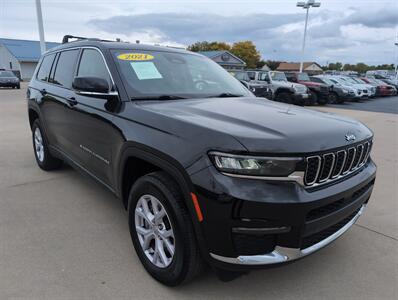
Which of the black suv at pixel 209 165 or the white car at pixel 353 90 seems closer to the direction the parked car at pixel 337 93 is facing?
the black suv

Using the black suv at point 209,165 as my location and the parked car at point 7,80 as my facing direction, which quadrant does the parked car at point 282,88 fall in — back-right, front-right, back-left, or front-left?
front-right

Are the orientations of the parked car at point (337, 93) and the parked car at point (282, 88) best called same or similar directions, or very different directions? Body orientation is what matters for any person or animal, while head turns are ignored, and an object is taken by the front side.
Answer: same or similar directions

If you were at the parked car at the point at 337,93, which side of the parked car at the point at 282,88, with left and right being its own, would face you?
left

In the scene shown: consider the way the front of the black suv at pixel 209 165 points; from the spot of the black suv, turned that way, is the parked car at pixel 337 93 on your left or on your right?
on your left

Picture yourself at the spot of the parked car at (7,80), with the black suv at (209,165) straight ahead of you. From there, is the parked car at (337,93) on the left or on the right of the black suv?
left

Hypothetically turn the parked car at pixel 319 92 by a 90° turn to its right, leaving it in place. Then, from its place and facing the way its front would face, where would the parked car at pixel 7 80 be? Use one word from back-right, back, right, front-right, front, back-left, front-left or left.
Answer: front-right

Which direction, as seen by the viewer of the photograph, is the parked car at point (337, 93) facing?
facing the viewer and to the right of the viewer

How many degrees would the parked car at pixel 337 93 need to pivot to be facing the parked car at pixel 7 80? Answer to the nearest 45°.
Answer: approximately 135° to its right

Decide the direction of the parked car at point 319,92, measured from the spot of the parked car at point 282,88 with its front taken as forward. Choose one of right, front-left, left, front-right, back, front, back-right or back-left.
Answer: left

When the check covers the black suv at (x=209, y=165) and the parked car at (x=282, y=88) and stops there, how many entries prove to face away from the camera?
0

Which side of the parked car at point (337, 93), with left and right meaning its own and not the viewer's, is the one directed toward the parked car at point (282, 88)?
right

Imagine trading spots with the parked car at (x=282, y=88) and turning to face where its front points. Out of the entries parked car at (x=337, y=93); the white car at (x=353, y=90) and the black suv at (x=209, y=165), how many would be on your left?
2

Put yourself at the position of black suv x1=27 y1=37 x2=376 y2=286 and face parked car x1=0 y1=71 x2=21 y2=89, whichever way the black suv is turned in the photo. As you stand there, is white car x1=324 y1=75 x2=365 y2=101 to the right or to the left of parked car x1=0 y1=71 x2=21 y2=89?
right

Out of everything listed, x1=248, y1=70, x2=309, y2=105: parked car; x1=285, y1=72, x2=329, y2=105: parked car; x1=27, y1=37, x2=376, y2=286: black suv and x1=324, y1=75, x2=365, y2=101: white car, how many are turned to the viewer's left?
0
